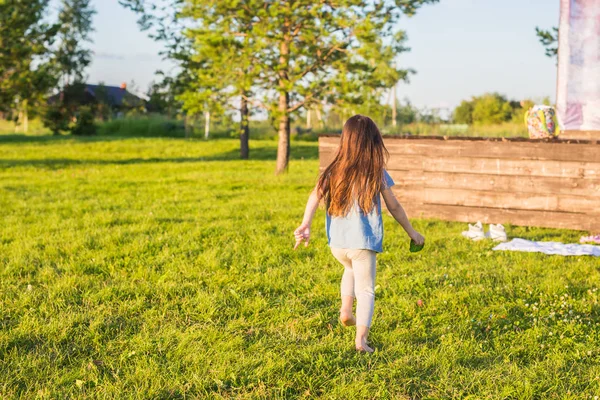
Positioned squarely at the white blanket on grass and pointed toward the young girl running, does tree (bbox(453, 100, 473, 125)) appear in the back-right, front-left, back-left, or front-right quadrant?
back-right

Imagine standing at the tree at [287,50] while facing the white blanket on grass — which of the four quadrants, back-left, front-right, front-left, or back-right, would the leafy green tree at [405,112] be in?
back-left

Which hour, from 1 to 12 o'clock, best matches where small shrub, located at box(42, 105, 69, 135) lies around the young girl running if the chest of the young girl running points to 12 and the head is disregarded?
The small shrub is roughly at 11 o'clock from the young girl running.

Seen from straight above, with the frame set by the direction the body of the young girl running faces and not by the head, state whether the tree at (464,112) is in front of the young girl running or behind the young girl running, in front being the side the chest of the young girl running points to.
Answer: in front

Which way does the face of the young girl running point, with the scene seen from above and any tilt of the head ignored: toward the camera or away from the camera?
away from the camera

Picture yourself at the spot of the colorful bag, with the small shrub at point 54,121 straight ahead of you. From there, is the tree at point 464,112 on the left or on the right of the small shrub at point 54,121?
right

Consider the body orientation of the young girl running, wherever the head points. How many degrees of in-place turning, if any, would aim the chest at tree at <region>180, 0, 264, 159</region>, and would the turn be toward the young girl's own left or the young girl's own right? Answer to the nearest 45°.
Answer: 0° — they already face it

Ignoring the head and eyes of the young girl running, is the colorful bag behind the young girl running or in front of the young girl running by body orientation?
in front

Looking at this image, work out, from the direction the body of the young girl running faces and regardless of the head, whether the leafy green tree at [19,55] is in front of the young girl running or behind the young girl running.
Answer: in front

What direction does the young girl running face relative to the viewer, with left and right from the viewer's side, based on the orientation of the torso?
facing away from the viewer

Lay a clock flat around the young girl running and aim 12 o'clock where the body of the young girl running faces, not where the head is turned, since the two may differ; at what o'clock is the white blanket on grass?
The white blanket on grass is roughly at 1 o'clock from the young girl running.
